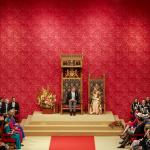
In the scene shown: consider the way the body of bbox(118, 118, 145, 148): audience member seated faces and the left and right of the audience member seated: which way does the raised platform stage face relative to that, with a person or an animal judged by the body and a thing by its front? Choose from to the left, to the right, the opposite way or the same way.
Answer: to the left

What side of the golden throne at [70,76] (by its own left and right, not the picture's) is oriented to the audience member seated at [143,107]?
left

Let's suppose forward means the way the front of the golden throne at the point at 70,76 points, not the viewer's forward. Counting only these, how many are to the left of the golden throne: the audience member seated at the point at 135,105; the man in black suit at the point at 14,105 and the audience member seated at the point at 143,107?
2

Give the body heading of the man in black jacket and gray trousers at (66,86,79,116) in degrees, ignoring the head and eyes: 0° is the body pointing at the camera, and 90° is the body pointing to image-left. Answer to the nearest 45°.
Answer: approximately 0°

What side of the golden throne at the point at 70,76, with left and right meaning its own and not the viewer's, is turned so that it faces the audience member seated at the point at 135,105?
left

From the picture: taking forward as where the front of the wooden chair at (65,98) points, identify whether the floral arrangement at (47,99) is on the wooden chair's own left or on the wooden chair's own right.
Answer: on the wooden chair's own right

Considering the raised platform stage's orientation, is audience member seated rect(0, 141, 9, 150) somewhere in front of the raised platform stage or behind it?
in front

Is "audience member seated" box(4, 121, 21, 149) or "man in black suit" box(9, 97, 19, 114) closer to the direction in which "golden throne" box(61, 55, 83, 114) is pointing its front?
the audience member seated

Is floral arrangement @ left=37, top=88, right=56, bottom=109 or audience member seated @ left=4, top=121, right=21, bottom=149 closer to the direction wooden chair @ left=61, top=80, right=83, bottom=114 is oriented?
the audience member seated

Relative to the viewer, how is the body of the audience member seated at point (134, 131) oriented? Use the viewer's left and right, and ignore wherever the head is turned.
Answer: facing to the left of the viewer
